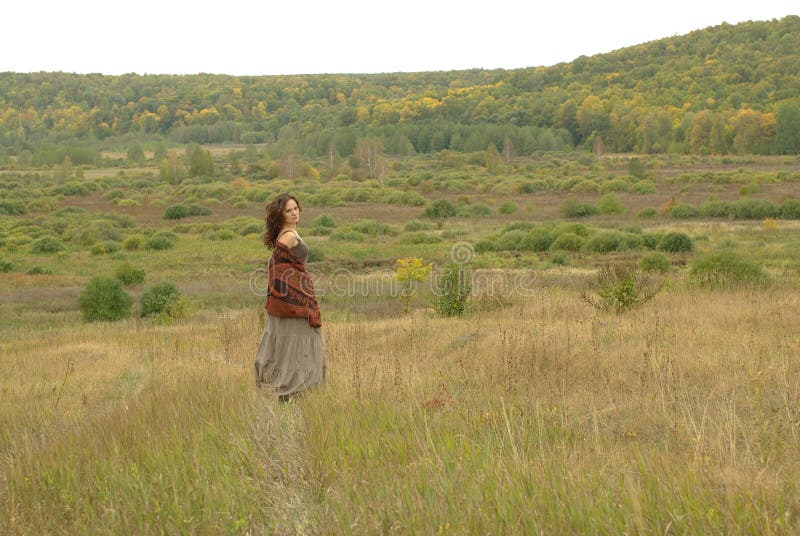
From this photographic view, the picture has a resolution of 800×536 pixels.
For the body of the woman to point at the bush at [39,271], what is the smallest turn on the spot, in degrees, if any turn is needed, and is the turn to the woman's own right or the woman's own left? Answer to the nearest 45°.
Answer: approximately 90° to the woman's own left

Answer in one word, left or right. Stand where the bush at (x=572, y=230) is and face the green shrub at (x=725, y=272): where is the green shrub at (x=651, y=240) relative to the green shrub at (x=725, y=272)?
left

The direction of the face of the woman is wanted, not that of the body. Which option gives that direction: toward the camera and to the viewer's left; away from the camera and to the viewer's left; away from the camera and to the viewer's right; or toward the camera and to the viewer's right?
toward the camera and to the viewer's right

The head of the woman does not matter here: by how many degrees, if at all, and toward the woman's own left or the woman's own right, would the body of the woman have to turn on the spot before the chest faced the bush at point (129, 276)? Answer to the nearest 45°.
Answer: approximately 90° to the woman's own left

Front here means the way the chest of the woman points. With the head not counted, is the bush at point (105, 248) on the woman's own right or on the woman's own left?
on the woman's own left

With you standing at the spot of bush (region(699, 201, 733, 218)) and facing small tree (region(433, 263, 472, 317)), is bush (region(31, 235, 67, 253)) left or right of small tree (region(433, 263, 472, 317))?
right
